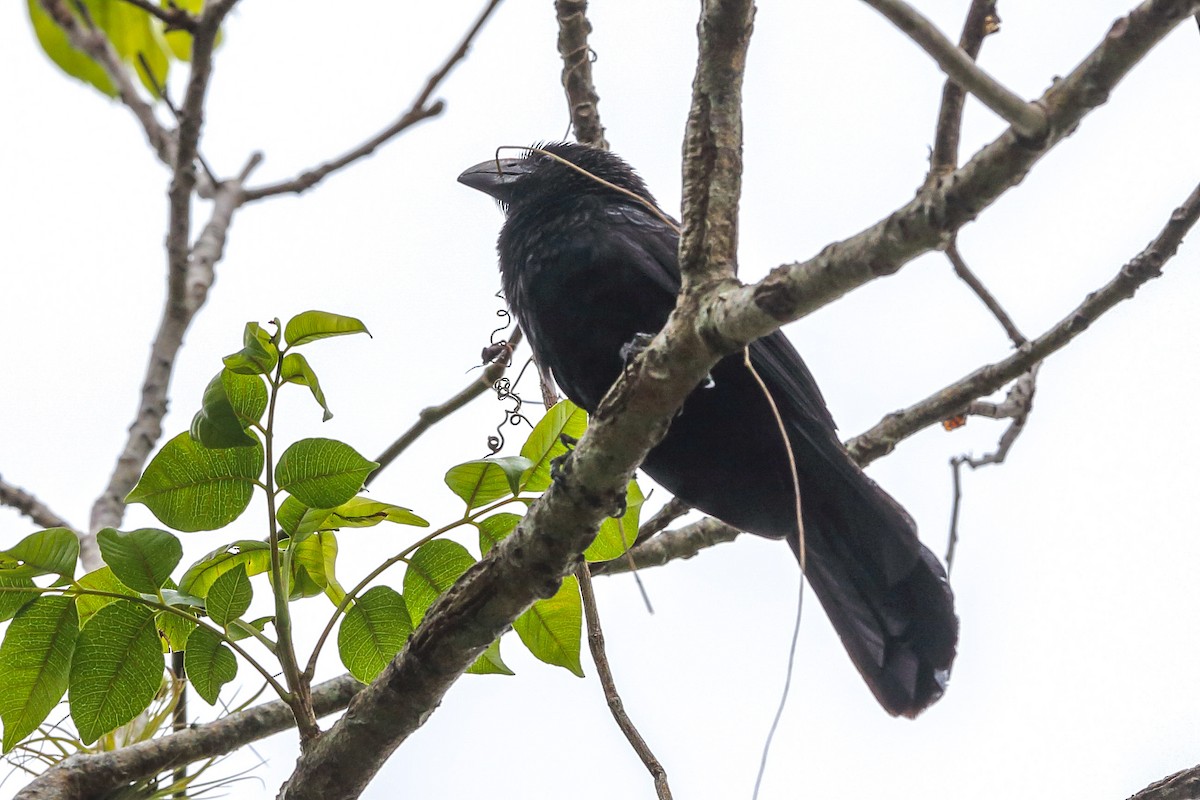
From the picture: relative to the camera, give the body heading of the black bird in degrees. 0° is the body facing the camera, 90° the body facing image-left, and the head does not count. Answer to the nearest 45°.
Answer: approximately 90°
